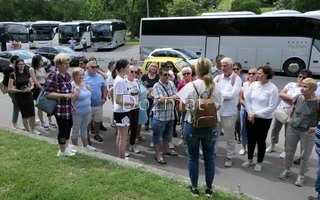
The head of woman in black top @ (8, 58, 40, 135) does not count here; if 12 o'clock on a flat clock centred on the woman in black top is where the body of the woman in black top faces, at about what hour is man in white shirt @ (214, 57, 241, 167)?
The man in white shirt is roughly at 12 o'clock from the woman in black top.

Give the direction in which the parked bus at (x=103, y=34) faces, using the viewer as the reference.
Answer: facing the viewer and to the left of the viewer

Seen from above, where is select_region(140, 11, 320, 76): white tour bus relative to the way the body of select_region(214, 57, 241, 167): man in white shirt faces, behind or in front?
behind

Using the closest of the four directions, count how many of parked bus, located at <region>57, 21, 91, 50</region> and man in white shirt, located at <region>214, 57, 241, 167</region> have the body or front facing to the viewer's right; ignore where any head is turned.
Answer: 0

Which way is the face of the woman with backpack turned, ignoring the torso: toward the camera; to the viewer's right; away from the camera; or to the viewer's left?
away from the camera

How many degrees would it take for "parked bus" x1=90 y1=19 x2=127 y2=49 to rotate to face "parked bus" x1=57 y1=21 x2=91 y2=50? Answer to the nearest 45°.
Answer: approximately 45° to its right

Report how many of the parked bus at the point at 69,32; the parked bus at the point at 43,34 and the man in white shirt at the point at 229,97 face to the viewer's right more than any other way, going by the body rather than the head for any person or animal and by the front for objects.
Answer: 0

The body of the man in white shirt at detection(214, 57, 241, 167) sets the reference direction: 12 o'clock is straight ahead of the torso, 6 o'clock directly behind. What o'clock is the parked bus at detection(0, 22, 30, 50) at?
The parked bus is roughly at 3 o'clock from the man in white shirt.

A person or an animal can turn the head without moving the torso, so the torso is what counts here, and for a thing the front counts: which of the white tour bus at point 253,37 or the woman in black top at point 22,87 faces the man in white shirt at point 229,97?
the woman in black top

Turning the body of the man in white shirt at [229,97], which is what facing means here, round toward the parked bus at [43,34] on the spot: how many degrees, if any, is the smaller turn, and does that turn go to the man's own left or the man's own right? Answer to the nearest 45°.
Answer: approximately 90° to the man's own right
